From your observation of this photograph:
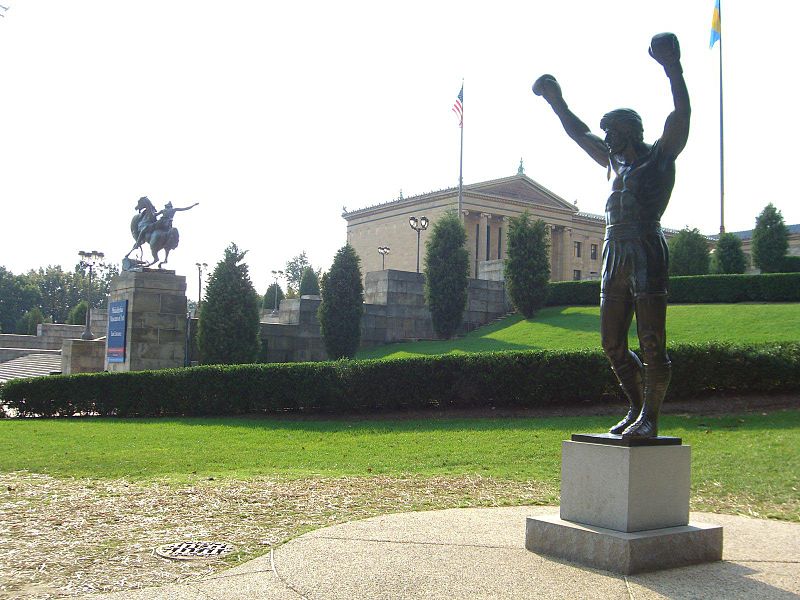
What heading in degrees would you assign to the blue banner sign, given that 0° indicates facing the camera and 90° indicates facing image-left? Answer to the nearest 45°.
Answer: approximately 45°

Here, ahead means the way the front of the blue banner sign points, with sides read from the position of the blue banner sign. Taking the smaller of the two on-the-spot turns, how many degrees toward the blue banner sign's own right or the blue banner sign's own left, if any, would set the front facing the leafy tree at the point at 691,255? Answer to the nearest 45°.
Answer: approximately 135° to the blue banner sign's own left

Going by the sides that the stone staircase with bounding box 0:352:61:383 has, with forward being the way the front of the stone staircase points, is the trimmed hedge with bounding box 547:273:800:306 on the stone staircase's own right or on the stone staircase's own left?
on the stone staircase's own left

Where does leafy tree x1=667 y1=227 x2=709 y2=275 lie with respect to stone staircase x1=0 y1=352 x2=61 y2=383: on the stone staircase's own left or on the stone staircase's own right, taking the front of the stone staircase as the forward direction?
on the stone staircase's own left

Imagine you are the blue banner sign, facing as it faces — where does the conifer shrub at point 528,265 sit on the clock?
The conifer shrub is roughly at 7 o'clock from the blue banner sign.

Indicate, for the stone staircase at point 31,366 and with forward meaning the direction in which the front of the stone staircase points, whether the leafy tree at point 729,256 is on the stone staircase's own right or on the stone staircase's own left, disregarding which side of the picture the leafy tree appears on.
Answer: on the stone staircase's own left
